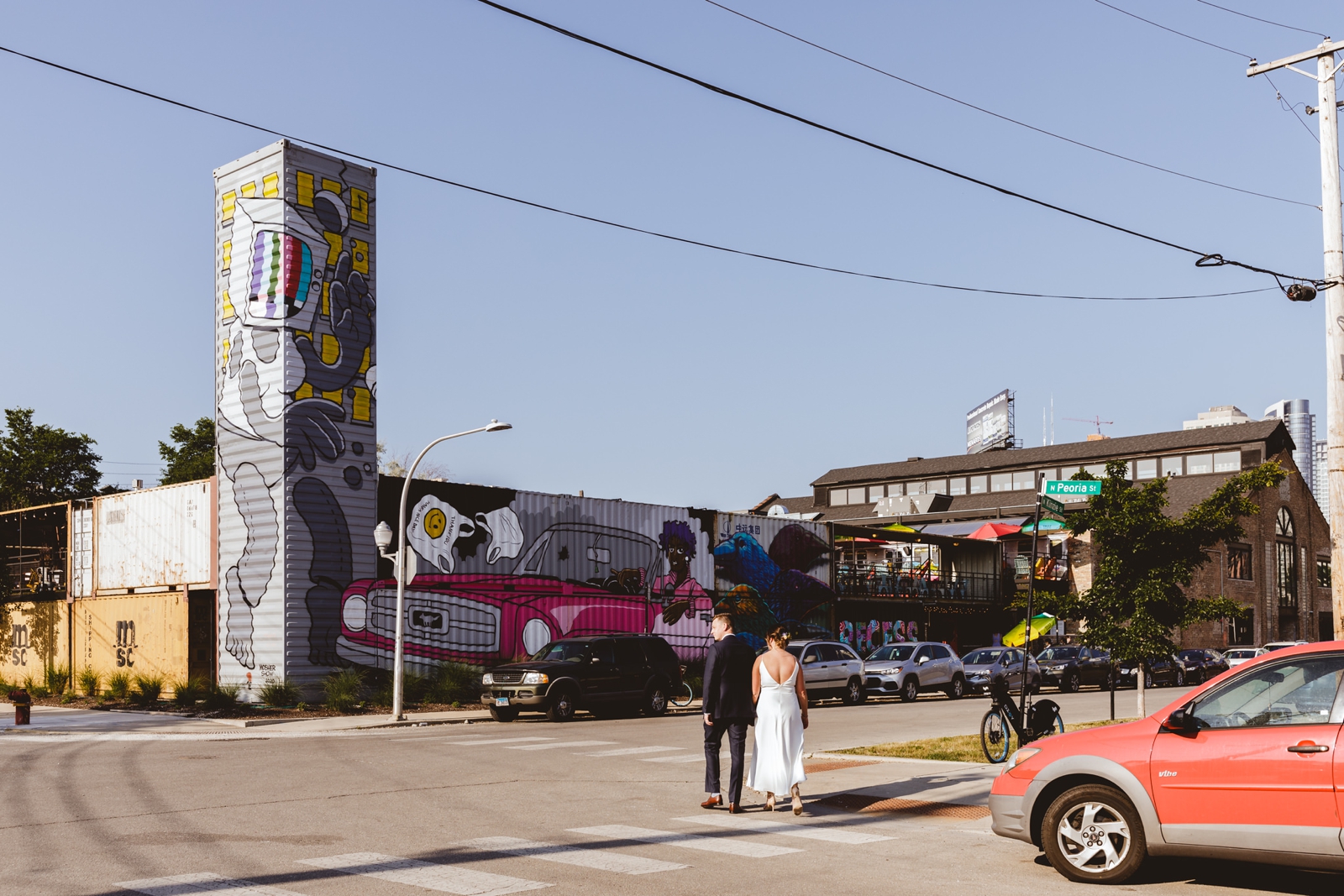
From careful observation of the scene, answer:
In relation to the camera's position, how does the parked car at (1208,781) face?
facing to the left of the viewer

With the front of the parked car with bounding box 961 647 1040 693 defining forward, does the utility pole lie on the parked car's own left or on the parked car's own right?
on the parked car's own left

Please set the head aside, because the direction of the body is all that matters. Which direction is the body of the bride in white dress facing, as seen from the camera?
away from the camera

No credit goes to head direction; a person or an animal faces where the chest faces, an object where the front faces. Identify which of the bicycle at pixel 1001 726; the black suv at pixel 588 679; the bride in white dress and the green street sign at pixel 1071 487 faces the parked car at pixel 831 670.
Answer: the bride in white dress

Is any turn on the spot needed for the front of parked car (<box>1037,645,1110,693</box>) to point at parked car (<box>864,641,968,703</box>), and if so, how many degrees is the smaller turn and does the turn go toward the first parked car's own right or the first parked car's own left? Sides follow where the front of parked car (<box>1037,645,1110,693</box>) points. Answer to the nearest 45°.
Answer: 0° — it already faces it

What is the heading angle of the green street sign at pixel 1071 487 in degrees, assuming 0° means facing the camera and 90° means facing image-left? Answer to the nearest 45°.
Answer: approximately 0°

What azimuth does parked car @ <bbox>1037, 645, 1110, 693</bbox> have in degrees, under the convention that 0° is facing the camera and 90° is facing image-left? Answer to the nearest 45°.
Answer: approximately 45°

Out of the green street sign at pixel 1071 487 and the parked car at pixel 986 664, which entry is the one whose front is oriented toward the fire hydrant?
the parked car

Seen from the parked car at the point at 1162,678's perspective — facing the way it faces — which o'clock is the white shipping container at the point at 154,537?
The white shipping container is roughly at 12 o'clock from the parked car.

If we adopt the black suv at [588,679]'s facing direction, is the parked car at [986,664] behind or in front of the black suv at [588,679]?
behind

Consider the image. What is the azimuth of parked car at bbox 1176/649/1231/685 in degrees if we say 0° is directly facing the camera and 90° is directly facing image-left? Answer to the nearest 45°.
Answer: approximately 45°

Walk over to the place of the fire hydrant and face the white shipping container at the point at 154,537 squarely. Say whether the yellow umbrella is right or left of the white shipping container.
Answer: right
